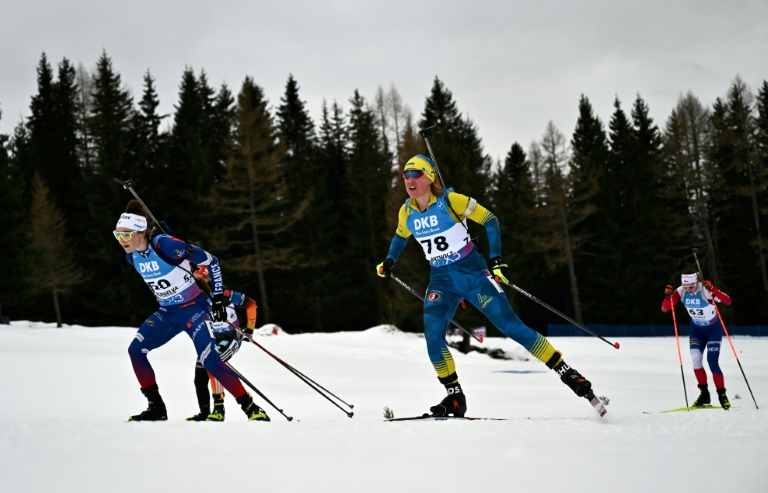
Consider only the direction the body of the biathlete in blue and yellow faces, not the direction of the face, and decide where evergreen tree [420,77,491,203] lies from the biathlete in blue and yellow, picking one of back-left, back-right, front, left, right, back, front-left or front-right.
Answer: back-right

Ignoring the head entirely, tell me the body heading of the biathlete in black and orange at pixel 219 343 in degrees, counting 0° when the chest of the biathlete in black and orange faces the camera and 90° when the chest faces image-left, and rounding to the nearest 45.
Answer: approximately 45°

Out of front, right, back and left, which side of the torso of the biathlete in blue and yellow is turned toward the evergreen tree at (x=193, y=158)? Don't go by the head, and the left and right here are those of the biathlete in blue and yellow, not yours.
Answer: right

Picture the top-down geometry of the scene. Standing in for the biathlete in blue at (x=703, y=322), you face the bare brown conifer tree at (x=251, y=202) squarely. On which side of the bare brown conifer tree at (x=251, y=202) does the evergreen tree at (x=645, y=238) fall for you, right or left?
right

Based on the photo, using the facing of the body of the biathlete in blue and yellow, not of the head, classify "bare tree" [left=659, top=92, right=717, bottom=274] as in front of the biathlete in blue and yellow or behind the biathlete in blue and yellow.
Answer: behind

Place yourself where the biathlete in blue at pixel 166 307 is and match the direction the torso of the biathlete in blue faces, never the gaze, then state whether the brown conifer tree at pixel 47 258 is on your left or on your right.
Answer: on your right

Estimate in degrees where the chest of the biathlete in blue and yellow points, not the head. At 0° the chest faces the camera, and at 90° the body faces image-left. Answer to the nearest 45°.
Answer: approximately 45°

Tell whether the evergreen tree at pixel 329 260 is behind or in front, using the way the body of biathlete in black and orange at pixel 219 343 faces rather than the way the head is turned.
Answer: behind

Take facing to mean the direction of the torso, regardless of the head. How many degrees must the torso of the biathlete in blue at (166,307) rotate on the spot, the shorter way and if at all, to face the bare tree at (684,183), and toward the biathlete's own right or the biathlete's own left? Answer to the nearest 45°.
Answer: approximately 180°

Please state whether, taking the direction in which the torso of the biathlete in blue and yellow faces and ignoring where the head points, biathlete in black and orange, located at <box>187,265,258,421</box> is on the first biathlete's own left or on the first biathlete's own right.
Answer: on the first biathlete's own right

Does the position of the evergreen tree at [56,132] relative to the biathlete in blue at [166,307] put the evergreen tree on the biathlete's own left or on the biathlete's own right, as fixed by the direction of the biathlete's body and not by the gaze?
on the biathlete's own right
